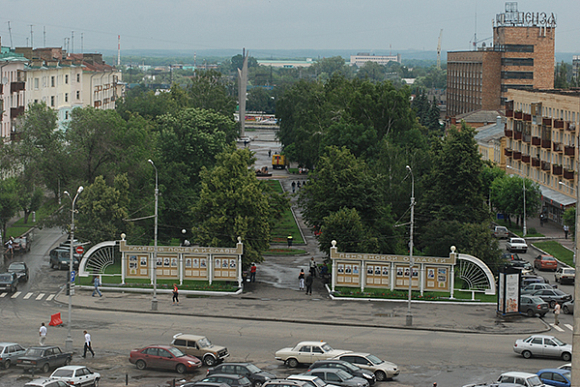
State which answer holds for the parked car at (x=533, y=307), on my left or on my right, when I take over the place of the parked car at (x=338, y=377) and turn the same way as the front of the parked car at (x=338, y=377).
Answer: on my left

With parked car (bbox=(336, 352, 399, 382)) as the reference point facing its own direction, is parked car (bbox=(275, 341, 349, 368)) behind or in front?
behind

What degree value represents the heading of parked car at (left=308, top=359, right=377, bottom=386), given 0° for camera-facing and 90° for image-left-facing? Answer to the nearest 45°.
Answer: approximately 315°

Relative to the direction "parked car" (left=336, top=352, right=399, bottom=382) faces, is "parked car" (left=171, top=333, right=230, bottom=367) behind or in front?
behind

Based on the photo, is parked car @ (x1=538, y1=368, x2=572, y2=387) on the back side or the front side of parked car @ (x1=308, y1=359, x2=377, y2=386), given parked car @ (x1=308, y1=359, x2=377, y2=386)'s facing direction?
on the front side

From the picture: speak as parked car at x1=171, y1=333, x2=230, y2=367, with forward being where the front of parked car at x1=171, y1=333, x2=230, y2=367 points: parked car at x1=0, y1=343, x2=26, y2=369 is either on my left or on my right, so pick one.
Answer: on my right
